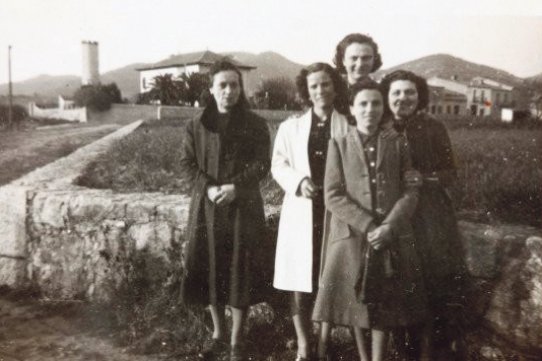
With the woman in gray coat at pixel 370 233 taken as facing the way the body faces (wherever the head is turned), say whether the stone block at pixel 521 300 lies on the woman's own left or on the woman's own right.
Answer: on the woman's own left

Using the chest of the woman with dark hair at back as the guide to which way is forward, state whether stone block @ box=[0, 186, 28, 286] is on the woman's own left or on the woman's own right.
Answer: on the woman's own right

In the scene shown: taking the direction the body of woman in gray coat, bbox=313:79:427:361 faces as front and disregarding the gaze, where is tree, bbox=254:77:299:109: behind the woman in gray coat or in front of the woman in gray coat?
behind

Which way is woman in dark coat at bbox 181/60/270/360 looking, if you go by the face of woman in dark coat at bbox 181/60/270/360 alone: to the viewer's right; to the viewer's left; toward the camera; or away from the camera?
toward the camera

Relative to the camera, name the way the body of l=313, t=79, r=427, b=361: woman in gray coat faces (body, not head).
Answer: toward the camera

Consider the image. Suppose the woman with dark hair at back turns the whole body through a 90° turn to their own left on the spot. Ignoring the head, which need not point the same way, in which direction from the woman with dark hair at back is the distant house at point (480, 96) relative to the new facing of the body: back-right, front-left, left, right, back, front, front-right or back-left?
front-left

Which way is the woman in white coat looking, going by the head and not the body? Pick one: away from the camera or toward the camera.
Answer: toward the camera

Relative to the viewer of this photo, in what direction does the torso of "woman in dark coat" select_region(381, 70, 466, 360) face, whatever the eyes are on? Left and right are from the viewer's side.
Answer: facing the viewer and to the left of the viewer

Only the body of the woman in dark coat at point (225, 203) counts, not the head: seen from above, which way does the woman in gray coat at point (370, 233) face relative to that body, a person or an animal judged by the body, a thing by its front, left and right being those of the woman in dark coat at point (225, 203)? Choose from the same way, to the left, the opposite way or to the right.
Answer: the same way

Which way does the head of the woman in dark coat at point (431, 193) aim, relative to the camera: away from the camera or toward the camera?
toward the camera

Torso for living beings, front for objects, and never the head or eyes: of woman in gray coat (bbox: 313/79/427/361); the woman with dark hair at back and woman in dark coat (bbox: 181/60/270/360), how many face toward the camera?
3

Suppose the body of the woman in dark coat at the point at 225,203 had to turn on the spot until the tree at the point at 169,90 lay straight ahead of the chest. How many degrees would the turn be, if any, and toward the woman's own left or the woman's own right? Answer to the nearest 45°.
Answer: approximately 180°

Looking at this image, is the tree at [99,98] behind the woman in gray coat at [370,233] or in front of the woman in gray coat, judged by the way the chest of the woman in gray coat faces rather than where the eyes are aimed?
behind

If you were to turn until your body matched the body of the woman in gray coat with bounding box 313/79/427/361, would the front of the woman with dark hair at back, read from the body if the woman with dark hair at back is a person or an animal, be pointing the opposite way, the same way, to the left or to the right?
the same way

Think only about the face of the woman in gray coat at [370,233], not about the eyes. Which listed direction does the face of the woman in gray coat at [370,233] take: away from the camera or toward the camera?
toward the camera

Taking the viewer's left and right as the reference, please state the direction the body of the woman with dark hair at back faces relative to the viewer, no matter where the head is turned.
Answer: facing the viewer
